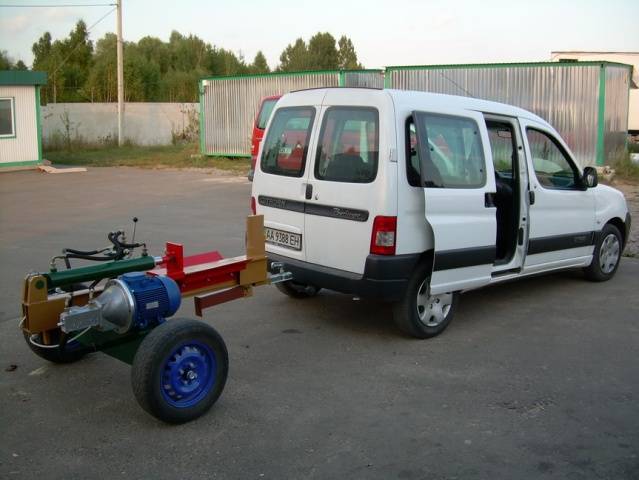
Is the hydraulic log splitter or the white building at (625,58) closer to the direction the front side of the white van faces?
the white building

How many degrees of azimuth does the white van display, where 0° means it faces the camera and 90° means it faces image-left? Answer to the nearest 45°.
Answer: approximately 225°

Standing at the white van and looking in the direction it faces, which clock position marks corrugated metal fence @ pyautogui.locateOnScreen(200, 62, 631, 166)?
The corrugated metal fence is roughly at 11 o'clock from the white van.

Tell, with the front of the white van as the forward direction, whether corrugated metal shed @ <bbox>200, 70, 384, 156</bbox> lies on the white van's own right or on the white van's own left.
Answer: on the white van's own left

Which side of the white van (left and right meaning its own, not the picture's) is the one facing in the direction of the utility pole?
left

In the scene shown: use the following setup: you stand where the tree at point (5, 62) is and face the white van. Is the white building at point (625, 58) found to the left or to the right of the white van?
left

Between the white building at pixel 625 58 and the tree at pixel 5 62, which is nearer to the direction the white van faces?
the white building

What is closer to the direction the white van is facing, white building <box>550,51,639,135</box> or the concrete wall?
the white building

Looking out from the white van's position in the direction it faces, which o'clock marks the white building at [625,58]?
The white building is roughly at 11 o'clock from the white van.

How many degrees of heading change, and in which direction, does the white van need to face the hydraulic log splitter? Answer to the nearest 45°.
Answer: approximately 180°

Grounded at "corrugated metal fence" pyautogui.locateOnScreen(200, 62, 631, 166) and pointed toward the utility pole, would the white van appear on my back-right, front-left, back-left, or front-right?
back-left
